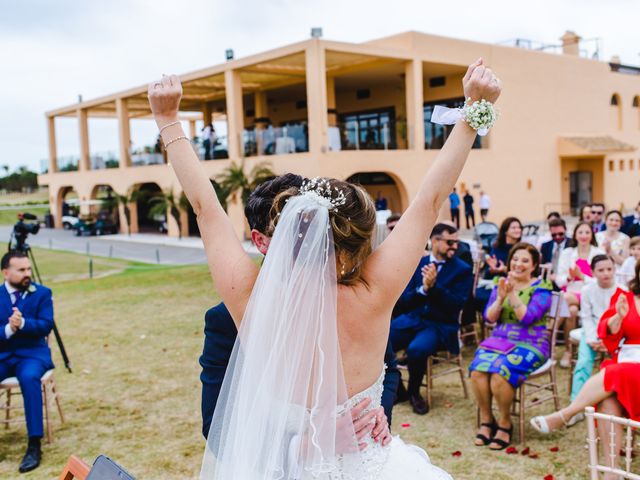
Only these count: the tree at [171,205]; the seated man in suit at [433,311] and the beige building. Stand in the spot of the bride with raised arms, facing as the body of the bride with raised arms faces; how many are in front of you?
3

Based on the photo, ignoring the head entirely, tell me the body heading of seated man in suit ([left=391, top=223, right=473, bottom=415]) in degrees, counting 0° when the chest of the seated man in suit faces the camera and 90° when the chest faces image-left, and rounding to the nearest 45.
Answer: approximately 45°

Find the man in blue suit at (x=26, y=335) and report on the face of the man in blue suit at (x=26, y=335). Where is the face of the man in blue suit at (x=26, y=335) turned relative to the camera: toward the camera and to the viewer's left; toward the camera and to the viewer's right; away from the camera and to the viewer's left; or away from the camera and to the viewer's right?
toward the camera and to the viewer's right

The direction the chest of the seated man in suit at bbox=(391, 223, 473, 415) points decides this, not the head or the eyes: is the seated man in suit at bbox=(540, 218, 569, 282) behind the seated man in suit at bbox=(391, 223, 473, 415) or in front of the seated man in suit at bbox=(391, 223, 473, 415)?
behind

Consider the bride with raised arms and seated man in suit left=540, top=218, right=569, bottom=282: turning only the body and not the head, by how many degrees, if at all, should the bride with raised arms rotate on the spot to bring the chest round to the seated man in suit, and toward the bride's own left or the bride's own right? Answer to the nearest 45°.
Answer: approximately 45° to the bride's own right

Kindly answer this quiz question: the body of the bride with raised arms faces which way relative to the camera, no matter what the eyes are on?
away from the camera

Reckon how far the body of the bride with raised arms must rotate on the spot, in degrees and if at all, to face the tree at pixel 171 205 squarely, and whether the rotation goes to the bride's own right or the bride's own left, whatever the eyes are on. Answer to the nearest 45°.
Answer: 0° — they already face it

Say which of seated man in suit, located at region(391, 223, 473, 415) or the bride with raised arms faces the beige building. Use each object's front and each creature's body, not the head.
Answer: the bride with raised arms

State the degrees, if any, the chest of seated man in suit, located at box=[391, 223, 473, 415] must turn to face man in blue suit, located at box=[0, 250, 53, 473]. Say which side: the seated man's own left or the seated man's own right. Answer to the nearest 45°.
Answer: approximately 45° to the seated man's own right

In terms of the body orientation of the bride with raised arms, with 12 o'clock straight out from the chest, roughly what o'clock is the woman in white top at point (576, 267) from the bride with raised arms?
The woman in white top is roughly at 1 o'clock from the bride with raised arms.

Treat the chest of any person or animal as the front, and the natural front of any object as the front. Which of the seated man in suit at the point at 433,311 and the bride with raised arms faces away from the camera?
the bride with raised arms

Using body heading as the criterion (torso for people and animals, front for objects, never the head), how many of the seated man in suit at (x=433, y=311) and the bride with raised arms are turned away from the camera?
1

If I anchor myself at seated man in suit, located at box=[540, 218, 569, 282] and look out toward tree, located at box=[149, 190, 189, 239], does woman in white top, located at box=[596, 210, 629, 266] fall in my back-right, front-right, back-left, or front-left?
back-right
